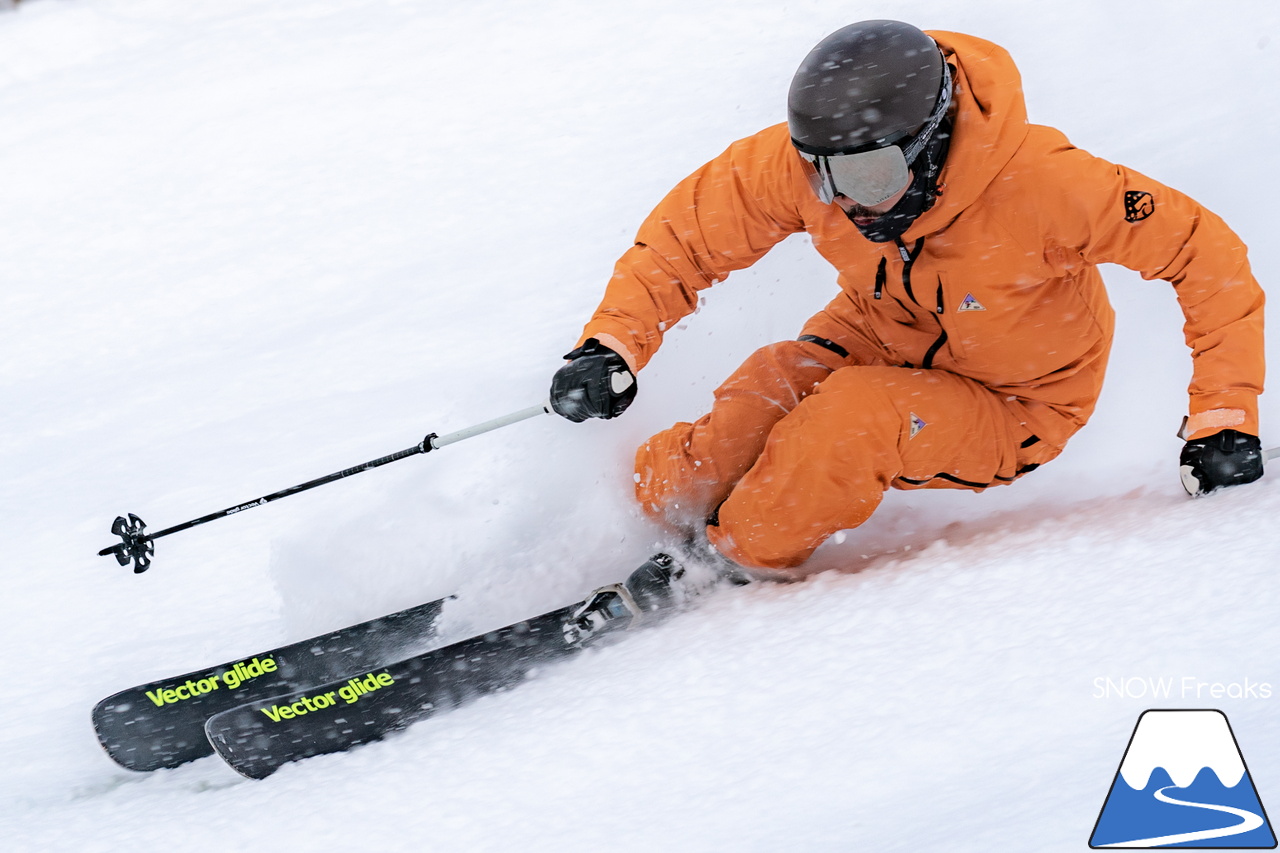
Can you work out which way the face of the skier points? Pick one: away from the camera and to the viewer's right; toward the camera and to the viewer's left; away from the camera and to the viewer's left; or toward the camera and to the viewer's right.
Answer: toward the camera and to the viewer's left

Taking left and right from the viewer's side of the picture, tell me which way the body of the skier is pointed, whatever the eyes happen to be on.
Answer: facing the viewer and to the left of the viewer
